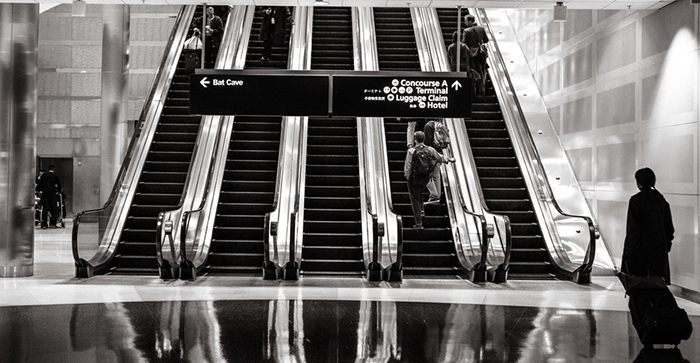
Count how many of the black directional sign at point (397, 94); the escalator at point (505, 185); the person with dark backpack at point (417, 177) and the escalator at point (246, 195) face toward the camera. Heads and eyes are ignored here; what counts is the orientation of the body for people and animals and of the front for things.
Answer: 3

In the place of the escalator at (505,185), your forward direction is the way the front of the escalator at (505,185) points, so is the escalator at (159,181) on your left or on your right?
on your right

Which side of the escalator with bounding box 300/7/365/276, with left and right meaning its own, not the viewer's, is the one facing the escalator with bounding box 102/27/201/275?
right
